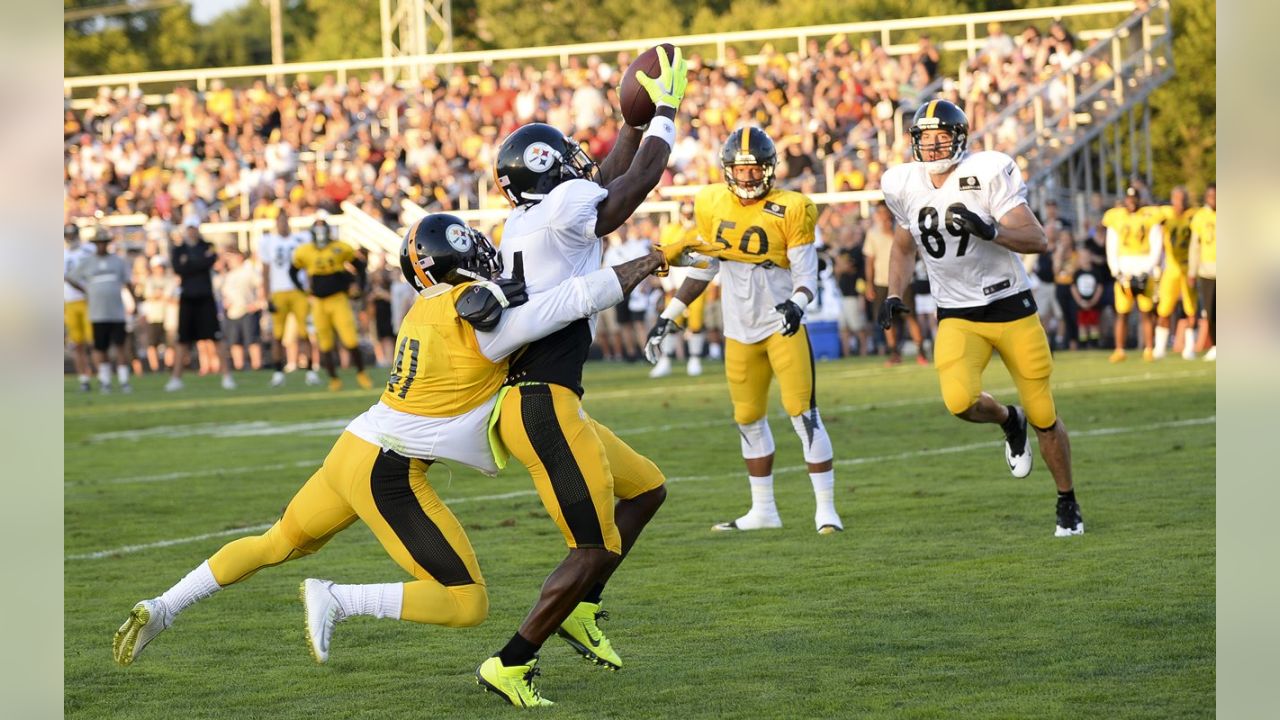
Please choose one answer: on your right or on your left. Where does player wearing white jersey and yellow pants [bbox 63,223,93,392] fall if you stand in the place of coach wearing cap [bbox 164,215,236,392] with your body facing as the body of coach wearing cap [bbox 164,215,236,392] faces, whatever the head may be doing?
on your right

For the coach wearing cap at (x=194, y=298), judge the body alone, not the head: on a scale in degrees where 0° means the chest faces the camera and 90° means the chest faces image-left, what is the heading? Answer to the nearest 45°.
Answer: approximately 0°

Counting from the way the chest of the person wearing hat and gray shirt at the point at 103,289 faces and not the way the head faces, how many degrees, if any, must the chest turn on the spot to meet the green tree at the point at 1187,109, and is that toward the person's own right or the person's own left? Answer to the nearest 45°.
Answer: approximately 90° to the person's own left

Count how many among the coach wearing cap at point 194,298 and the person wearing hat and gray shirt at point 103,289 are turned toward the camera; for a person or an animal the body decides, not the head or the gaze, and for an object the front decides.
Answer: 2

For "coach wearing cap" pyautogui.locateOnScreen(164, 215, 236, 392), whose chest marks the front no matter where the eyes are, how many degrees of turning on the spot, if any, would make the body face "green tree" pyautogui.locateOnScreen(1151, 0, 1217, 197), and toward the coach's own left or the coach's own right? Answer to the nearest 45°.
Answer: approximately 135° to the coach's own left
